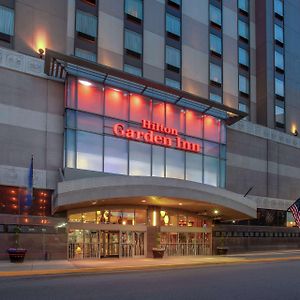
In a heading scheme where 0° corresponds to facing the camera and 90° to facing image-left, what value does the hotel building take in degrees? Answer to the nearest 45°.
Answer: approximately 315°

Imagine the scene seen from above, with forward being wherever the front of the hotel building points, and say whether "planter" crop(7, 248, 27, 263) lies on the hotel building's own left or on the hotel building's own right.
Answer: on the hotel building's own right

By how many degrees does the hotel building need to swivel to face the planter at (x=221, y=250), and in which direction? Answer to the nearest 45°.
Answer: approximately 90° to its left
